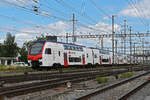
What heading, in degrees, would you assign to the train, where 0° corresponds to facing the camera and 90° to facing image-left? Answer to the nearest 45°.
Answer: approximately 45°
